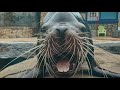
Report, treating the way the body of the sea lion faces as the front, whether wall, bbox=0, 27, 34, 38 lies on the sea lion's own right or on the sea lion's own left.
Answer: on the sea lion's own right

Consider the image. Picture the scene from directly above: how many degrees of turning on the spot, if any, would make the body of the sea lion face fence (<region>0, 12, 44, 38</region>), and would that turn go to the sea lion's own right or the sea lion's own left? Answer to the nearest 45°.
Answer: approximately 90° to the sea lion's own right

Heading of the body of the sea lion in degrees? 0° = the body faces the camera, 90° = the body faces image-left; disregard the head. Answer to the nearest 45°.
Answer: approximately 0°
